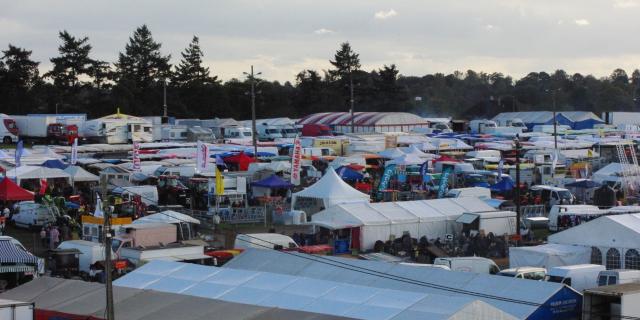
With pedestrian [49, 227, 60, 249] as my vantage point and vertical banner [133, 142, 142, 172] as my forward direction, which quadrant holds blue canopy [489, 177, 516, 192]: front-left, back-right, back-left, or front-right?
front-right

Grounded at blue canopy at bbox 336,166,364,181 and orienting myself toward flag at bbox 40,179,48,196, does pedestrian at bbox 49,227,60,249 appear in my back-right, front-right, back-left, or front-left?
front-left

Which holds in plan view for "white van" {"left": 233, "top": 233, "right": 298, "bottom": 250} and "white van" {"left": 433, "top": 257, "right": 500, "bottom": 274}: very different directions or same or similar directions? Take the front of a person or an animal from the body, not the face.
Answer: same or similar directions

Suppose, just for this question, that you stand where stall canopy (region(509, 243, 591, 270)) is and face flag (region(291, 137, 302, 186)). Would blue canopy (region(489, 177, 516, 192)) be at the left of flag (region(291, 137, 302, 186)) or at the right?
right

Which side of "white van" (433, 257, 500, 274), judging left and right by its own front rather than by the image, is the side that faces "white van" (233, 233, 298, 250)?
back
